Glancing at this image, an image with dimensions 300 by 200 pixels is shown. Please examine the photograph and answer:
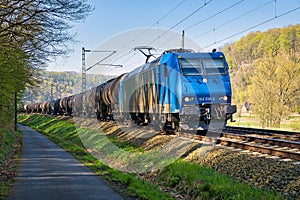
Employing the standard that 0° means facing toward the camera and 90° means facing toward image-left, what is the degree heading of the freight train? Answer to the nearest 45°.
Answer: approximately 315°
